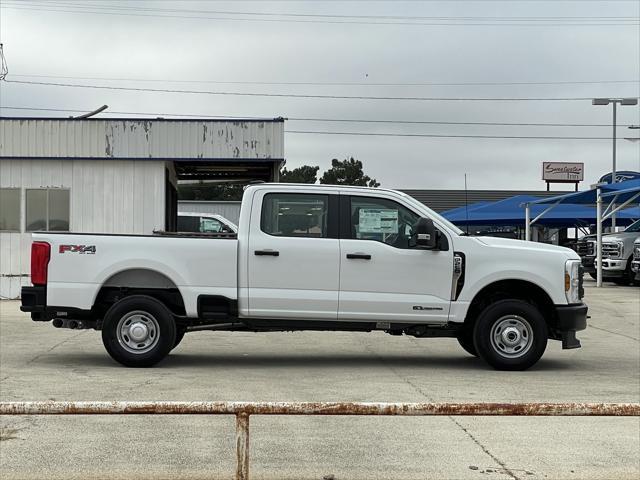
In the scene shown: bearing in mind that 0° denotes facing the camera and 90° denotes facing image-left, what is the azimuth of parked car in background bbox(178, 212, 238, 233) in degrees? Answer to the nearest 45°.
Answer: approximately 270°

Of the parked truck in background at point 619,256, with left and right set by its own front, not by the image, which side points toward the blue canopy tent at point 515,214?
right

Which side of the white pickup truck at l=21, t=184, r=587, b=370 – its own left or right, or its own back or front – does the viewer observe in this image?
right

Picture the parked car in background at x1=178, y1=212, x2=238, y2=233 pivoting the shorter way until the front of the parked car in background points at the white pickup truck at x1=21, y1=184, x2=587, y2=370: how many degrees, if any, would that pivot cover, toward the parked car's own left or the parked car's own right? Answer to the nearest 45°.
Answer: approximately 90° to the parked car's own right

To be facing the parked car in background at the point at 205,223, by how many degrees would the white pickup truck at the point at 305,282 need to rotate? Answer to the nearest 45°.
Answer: approximately 90° to its left

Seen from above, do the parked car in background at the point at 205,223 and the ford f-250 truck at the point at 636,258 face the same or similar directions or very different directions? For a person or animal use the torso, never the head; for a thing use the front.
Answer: very different directions

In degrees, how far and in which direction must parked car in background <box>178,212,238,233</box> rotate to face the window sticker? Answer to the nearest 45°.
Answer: approximately 90° to its right
